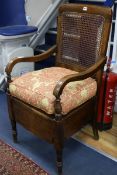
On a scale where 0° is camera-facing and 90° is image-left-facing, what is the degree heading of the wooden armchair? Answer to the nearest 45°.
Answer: approximately 45°
